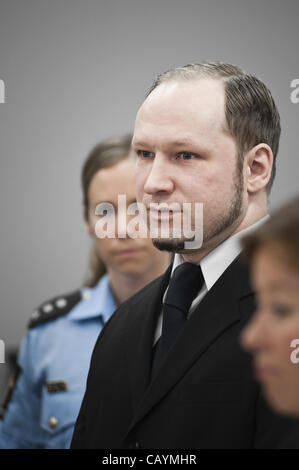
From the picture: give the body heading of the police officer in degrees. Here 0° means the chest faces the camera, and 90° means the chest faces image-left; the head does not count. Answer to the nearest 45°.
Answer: approximately 0°

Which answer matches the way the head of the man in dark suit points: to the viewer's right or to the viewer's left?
to the viewer's left

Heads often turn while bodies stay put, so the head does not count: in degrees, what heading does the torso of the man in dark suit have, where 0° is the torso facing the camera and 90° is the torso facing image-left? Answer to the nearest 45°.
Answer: approximately 45°
